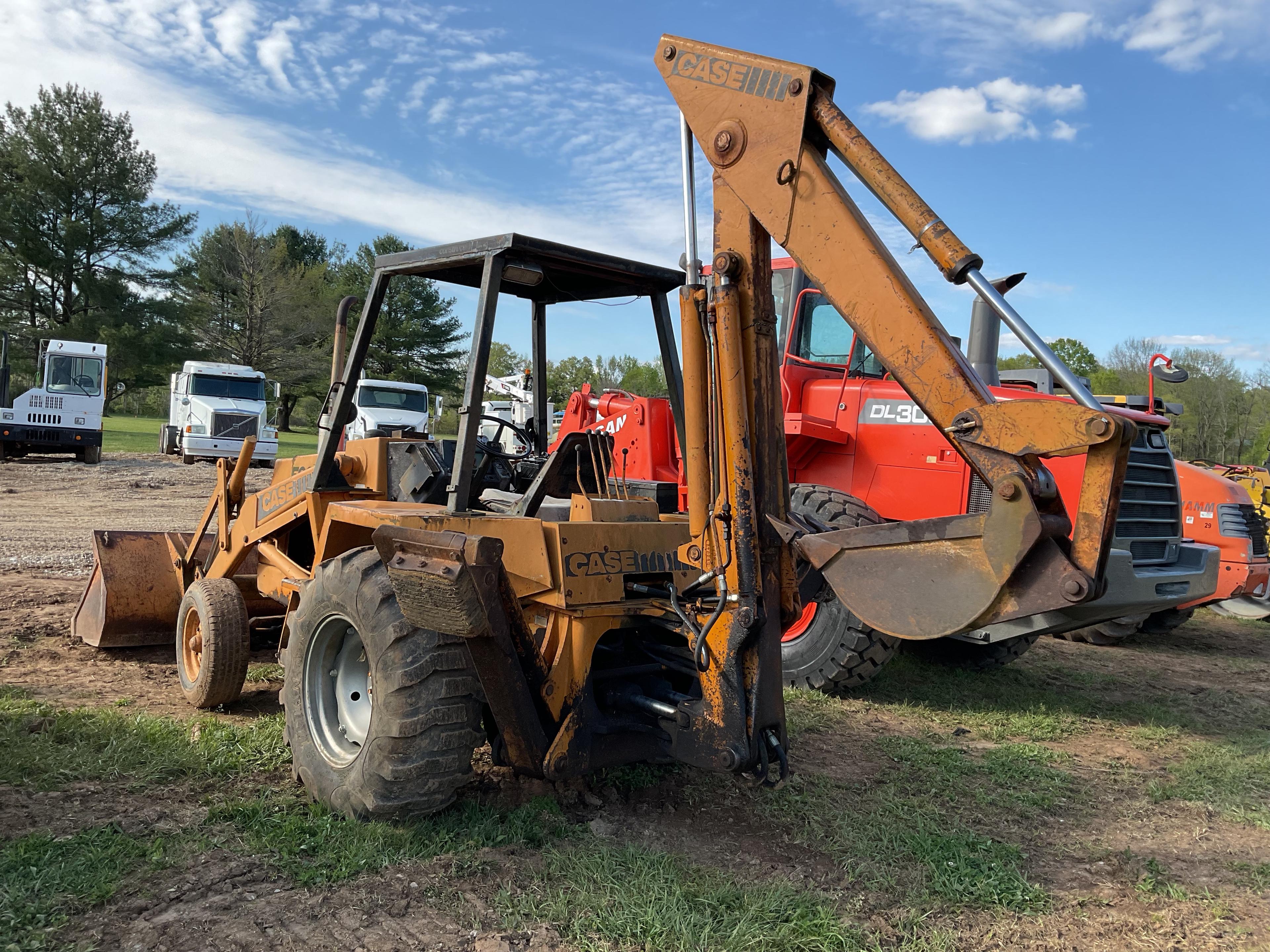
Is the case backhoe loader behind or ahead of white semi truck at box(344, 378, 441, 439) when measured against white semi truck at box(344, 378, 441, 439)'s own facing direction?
ahead

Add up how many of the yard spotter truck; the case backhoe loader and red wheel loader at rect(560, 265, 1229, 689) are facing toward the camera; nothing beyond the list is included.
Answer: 1

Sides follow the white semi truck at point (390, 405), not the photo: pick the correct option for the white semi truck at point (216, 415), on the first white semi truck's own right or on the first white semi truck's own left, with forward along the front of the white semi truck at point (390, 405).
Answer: on the first white semi truck's own right

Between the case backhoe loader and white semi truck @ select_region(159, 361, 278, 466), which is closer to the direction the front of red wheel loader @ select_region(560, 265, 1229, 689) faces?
the white semi truck

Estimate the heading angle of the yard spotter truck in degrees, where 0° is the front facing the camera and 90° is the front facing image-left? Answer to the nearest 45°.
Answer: approximately 0°

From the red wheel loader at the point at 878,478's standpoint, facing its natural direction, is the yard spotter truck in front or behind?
in front

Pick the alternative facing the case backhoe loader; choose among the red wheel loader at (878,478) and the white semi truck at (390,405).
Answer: the white semi truck

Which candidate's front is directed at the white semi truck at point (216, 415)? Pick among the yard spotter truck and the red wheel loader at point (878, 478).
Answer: the red wheel loader

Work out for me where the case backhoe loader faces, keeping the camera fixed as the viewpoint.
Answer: facing away from the viewer and to the left of the viewer

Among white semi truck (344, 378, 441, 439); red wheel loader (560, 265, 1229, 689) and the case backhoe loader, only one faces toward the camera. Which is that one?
the white semi truck

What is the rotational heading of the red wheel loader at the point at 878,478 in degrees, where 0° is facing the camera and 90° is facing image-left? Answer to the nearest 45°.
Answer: approximately 135°

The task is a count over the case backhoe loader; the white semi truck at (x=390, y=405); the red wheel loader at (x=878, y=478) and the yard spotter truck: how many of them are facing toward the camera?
2

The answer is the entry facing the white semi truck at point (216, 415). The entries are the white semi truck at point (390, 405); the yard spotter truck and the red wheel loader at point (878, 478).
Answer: the red wheel loader
